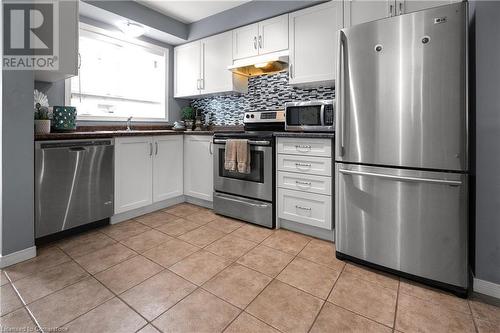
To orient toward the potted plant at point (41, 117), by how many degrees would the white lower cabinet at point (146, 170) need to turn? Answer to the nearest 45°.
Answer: approximately 90° to its right

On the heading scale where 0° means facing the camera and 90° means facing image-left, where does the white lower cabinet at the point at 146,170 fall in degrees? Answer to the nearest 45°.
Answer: approximately 315°

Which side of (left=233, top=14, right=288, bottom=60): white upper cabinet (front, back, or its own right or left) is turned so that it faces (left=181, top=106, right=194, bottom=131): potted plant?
right

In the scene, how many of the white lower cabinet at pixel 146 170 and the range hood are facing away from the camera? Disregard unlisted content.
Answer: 0

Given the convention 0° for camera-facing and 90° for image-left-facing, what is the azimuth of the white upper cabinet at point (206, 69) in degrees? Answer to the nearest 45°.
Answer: approximately 45°

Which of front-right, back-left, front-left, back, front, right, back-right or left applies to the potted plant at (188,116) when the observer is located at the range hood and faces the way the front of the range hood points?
right
